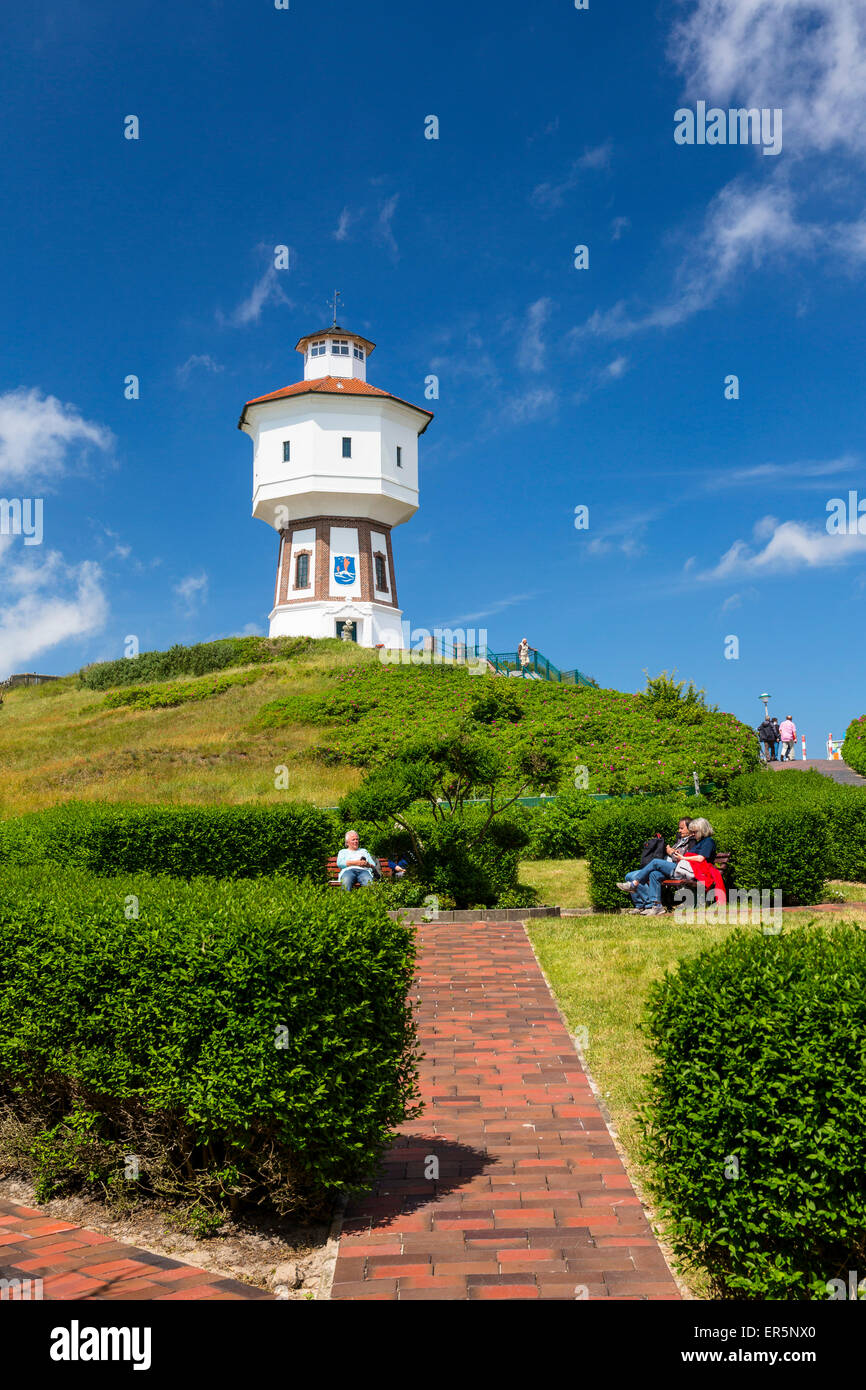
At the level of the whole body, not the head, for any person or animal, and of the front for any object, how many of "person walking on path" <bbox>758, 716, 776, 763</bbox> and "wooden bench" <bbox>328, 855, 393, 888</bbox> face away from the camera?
1

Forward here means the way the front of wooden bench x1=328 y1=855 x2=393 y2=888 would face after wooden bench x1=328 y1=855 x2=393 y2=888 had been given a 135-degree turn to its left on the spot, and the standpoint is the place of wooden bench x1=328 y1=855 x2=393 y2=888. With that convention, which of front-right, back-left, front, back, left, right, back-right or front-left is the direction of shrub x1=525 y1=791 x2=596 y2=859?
front

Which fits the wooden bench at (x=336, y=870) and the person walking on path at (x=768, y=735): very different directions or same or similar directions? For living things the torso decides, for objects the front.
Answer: very different directions

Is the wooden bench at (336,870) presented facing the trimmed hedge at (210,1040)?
yes

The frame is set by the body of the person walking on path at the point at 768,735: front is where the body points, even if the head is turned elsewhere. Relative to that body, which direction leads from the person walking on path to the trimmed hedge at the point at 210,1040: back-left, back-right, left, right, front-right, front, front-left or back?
back

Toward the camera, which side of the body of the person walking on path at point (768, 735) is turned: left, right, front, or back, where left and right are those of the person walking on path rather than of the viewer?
back

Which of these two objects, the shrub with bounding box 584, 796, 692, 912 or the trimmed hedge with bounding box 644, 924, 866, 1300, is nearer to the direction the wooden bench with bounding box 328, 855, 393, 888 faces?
the trimmed hedge

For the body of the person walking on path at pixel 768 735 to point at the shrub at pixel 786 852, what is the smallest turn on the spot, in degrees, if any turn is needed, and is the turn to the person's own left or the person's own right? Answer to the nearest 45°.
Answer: approximately 180°

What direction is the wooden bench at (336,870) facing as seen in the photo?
toward the camera

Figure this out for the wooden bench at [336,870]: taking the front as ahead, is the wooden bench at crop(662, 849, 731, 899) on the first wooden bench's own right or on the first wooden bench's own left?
on the first wooden bench's own left
